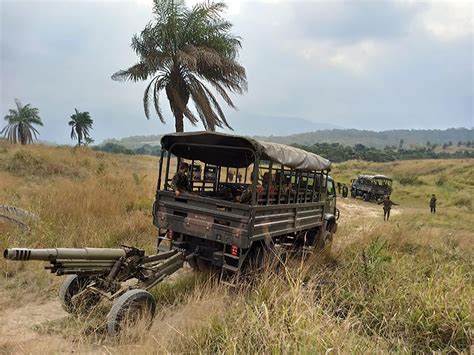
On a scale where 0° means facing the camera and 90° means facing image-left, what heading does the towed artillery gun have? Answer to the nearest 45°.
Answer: approximately 45°

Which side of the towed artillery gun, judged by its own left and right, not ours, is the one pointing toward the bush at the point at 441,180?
back

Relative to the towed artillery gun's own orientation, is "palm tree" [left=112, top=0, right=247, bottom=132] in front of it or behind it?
behind

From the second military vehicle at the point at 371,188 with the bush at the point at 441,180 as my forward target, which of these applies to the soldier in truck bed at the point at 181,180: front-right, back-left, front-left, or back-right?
back-right

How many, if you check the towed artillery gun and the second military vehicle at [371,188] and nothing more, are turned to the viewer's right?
0

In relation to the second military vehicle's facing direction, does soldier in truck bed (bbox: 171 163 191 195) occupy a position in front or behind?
in front
